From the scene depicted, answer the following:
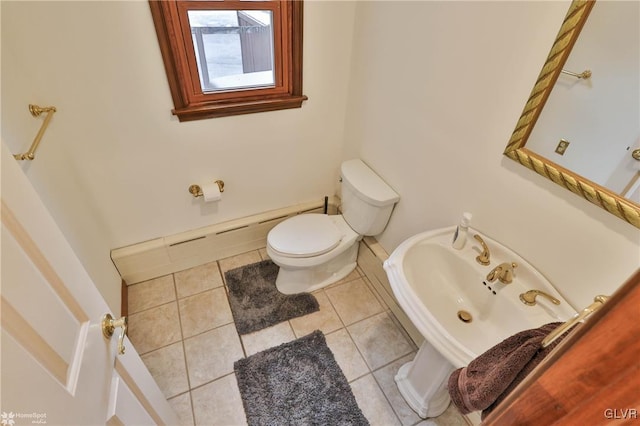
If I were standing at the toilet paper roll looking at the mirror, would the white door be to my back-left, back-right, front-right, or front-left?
front-right

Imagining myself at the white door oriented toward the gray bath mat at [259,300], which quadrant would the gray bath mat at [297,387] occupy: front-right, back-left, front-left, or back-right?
front-right

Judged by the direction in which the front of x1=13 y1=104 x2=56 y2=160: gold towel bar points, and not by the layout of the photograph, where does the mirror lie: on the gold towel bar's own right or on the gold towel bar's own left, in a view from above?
on the gold towel bar's own right

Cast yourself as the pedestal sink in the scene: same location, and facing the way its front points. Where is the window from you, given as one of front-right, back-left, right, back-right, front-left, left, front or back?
front-right

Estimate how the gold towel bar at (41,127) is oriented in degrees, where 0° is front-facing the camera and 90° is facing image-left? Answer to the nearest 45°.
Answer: approximately 270°

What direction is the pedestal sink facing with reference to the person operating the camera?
facing the viewer and to the left of the viewer

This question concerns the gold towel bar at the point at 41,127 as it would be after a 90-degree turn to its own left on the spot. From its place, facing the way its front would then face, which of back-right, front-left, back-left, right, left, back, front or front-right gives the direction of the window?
right

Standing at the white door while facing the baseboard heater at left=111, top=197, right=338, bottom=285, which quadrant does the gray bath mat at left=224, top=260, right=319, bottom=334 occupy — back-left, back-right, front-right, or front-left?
front-right

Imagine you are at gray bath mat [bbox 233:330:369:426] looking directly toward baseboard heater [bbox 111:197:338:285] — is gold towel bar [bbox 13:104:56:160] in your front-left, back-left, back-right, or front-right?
front-left

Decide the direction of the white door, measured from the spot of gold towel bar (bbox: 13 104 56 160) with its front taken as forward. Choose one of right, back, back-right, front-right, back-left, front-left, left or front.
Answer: right

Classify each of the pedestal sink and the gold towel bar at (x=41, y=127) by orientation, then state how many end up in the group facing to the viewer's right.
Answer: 1
